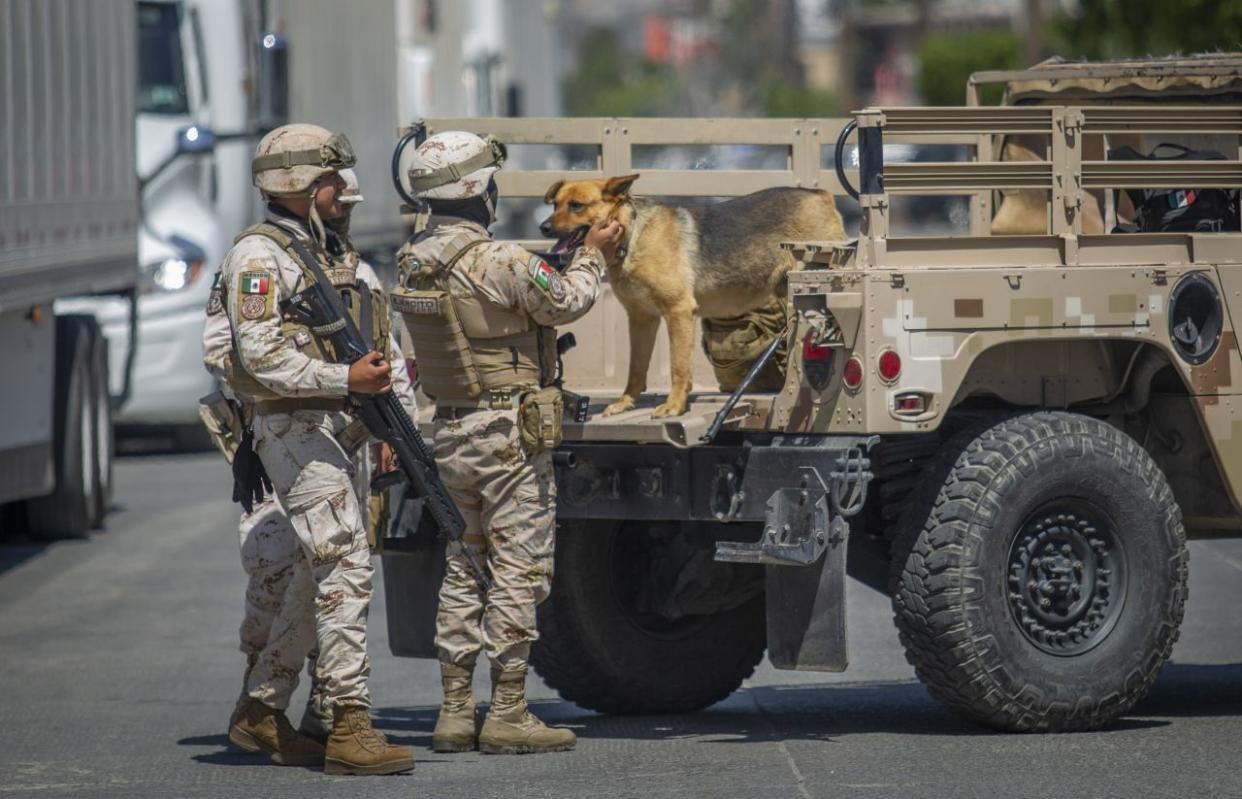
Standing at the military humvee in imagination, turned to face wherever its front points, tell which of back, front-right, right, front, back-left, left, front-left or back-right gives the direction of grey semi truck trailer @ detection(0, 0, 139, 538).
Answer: left

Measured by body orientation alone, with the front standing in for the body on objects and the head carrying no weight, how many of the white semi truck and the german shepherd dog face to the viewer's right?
0

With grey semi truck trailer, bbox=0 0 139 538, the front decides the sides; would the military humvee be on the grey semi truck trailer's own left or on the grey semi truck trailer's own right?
on the grey semi truck trailer's own left

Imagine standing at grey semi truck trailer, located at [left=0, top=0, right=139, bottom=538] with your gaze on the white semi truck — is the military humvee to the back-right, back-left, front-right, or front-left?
back-right

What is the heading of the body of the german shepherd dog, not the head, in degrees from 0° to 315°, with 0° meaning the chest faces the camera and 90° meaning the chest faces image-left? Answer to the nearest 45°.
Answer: approximately 45°

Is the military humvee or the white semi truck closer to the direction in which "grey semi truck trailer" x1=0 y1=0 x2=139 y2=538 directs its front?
the military humvee

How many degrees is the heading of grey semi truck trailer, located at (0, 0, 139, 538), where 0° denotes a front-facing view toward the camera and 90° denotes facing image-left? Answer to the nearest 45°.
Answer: approximately 45°

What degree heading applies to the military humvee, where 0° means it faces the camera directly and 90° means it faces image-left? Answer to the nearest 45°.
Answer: approximately 225°

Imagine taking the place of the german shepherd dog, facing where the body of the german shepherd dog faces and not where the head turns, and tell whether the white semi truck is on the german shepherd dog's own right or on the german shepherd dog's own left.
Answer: on the german shepherd dog's own right
